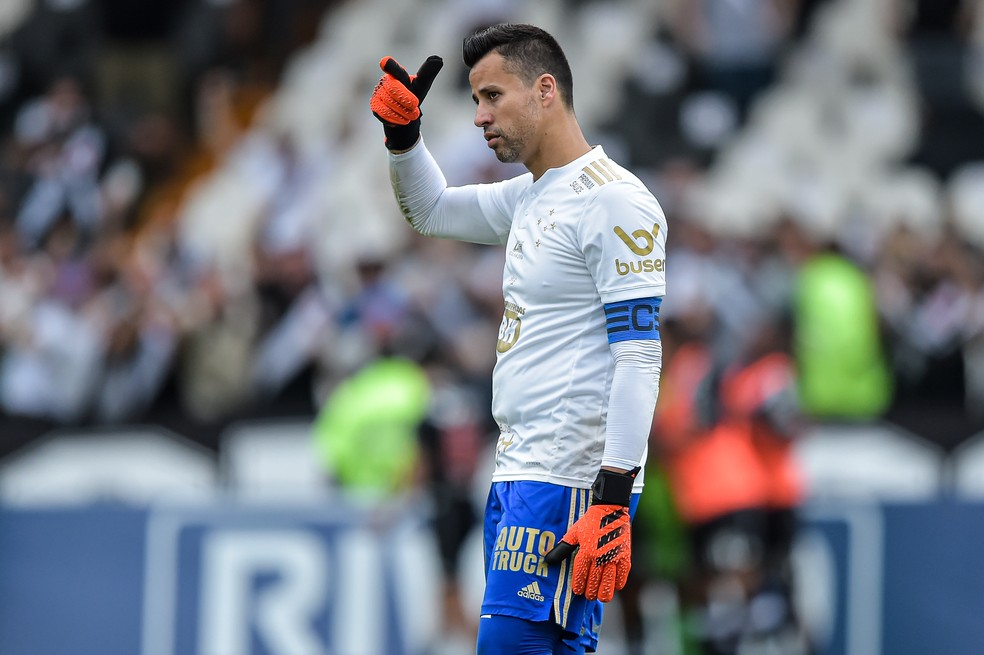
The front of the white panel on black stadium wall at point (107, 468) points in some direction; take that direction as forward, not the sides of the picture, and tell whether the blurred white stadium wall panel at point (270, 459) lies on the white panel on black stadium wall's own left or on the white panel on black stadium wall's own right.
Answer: on the white panel on black stadium wall's own left

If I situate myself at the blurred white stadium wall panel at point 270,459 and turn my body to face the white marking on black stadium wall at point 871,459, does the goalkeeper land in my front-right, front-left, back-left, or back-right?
front-right

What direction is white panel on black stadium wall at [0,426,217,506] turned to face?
toward the camera

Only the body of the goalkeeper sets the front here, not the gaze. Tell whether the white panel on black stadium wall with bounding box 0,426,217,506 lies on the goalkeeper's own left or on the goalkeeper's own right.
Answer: on the goalkeeper's own right

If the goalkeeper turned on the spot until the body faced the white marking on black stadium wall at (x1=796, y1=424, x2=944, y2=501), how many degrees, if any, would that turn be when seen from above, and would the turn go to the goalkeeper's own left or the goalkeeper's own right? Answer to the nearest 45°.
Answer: approximately 135° to the goalkeeper's own right

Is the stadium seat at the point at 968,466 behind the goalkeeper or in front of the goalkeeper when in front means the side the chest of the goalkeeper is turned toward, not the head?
behind

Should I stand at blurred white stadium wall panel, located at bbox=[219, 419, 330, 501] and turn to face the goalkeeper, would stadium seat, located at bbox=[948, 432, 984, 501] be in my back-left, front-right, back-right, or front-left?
front-left

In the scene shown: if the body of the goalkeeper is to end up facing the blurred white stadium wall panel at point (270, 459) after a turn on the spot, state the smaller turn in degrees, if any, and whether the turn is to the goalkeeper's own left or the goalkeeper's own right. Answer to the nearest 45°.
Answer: approximately 135° to the goalkeeper's own right

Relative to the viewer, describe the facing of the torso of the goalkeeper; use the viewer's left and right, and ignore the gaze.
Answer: facing the viewer and to the left of the viewer

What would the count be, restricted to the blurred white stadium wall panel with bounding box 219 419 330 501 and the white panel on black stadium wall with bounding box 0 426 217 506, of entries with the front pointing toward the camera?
2

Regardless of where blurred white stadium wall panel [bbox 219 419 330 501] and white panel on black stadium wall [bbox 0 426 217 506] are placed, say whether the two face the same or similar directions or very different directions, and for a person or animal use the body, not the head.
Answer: same or similar directions

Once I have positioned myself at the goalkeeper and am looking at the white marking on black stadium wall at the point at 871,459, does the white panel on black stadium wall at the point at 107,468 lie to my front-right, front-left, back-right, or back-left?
front-left

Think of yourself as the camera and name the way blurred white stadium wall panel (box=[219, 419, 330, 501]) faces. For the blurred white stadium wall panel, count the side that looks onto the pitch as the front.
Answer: facing the viewer
